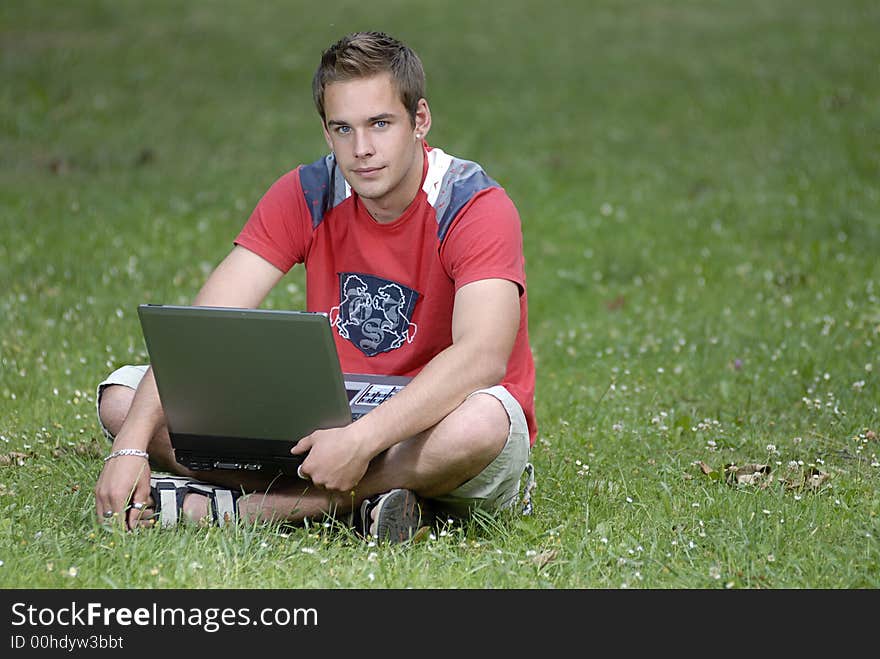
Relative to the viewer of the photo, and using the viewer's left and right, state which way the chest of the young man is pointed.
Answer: facing the viewer and to the left of the viewer

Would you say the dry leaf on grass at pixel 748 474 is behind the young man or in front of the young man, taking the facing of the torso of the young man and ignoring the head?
behind

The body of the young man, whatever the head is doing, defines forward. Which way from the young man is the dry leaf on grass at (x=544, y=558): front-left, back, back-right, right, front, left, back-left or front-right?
left
